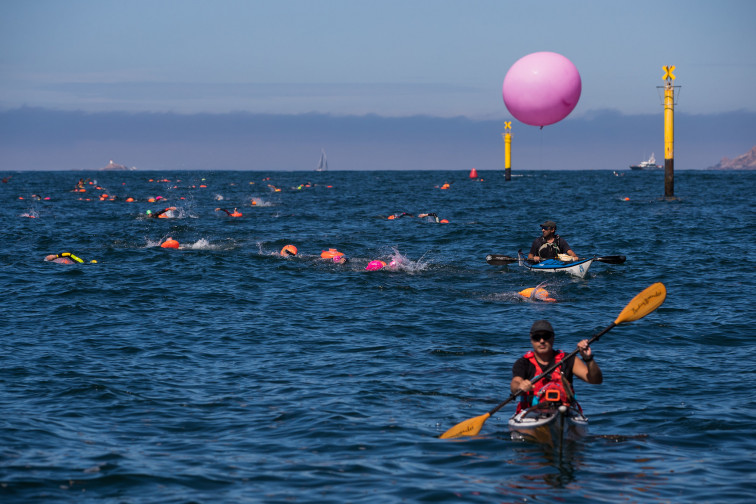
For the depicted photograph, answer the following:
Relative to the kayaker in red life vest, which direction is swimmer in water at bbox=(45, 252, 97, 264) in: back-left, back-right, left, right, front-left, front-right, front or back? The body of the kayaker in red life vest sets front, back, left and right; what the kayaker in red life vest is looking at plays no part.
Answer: back-right

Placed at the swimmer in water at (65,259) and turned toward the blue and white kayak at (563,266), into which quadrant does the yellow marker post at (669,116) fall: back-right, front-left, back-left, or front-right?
front-left

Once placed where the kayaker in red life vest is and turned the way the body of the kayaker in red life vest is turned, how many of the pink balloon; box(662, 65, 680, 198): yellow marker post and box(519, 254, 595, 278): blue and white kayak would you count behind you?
3

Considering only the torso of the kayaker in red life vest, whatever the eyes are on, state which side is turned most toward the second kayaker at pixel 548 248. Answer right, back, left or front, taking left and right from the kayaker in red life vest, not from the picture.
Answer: back

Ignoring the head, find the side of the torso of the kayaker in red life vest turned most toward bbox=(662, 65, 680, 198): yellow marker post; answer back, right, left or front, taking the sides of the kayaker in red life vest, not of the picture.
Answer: back

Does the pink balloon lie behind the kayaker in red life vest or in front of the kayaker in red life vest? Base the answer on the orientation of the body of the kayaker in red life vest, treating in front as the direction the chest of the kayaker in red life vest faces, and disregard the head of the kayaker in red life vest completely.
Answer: behind

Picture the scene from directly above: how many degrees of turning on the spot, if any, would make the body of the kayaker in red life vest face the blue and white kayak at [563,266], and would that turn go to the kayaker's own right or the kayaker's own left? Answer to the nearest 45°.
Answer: approximately 180°

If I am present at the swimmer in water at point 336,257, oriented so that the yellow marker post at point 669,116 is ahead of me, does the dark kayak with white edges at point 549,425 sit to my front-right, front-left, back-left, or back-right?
back-right

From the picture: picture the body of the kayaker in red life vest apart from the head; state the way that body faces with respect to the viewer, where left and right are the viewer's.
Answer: facing the viewer

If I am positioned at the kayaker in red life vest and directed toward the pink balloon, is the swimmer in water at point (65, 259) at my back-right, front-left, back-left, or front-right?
front-left
